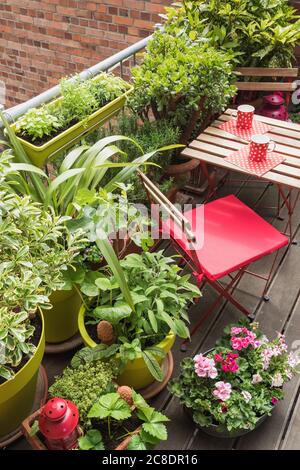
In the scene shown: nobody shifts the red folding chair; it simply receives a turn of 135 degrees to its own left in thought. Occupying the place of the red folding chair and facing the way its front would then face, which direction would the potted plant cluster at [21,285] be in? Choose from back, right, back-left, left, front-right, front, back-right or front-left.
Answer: front-left

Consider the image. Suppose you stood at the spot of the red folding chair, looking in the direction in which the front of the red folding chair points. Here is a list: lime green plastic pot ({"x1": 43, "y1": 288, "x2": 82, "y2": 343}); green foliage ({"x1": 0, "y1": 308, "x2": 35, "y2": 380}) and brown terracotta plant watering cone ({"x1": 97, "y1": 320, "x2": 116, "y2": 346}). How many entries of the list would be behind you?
3

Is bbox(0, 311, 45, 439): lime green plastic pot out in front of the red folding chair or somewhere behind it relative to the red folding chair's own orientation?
behind

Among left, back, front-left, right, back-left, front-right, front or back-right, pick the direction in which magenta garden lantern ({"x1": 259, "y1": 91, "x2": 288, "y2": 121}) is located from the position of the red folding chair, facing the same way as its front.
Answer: front-left

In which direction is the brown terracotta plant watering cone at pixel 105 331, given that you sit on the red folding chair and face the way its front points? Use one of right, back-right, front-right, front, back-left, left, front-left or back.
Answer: back

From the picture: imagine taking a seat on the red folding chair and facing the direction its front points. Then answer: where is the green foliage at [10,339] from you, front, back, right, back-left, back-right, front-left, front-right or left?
back

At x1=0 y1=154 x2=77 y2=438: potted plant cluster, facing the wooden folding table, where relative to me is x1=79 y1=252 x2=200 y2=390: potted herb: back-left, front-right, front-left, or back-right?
front-right
